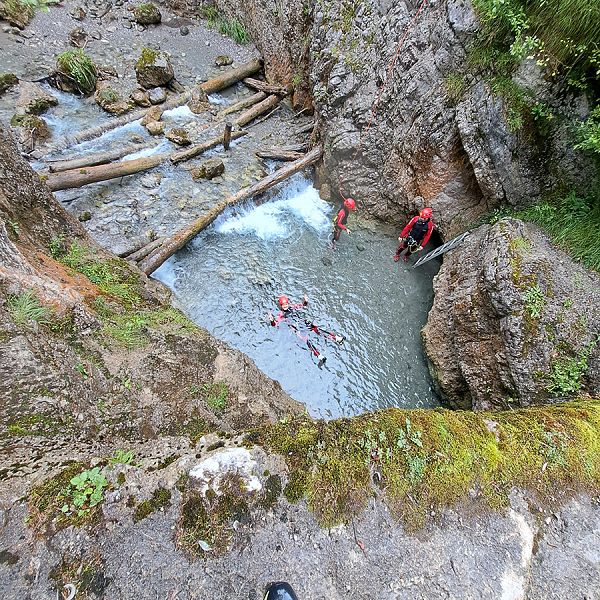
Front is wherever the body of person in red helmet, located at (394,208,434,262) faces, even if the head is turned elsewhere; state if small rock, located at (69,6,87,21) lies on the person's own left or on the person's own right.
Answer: on the person's own right

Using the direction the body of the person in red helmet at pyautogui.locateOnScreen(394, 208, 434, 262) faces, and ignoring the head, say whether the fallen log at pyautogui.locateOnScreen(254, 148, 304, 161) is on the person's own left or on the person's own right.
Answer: on the person's own right

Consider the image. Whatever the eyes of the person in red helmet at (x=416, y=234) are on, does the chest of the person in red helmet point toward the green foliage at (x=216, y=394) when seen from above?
yes

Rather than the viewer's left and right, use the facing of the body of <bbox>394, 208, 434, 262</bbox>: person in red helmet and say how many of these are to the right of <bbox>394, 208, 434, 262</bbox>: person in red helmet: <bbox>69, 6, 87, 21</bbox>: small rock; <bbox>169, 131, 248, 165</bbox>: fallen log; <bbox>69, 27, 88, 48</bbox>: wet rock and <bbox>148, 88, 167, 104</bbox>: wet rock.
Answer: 4

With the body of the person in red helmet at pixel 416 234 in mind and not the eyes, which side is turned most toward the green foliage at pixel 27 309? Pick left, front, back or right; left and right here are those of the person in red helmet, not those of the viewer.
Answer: front

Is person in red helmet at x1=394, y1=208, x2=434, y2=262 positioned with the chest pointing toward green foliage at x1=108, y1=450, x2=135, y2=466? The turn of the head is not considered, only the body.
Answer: yes

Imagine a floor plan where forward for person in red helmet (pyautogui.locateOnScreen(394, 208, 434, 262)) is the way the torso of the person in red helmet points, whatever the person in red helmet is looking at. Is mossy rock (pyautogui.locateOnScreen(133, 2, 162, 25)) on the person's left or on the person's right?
on the person's right

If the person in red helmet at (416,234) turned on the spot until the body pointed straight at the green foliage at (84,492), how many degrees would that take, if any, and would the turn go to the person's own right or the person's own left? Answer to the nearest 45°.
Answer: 0° — they already face it
